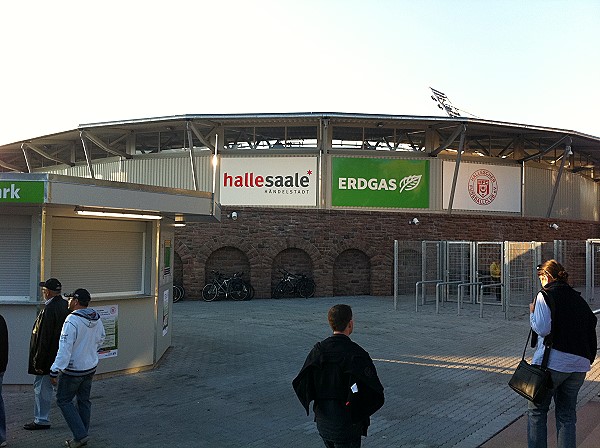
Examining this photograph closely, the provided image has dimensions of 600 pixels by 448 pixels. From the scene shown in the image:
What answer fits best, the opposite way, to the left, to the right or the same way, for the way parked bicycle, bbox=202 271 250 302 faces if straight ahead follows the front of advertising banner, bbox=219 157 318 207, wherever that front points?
to the right

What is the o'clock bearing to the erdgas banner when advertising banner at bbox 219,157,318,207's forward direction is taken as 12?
The erdgas banner is roughly at 9 o'clock from the advertising banner.

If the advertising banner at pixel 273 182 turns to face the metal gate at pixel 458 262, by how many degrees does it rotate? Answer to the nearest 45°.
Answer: approximately 45° to its left

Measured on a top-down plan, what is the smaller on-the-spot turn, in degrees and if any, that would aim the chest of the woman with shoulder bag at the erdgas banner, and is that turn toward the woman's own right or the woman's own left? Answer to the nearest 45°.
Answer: approximately 45° to the woman's own right

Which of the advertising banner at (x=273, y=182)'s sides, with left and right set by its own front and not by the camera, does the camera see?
front

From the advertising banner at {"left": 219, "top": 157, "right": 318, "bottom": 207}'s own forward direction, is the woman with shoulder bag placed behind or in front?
in front

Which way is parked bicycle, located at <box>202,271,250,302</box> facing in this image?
to the viewer's left

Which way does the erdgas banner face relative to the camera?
toward the camera

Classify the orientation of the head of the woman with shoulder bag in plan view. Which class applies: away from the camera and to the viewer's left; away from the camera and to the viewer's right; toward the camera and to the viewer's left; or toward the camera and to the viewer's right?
away from the camera and to the viewer's left

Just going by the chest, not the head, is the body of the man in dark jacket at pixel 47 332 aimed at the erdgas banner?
no

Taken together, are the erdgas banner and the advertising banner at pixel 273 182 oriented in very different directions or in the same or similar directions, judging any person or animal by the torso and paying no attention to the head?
same or similar directions

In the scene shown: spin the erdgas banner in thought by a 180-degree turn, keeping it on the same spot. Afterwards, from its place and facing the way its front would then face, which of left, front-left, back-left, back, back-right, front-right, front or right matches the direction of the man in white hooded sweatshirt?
back

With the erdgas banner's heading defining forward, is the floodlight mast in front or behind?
behind

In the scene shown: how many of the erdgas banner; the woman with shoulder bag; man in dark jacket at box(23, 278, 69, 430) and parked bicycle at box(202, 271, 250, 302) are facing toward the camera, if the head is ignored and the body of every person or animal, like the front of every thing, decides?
1

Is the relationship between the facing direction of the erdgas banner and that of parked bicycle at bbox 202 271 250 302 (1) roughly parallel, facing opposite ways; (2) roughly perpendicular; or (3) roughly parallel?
roughly perpendicular
